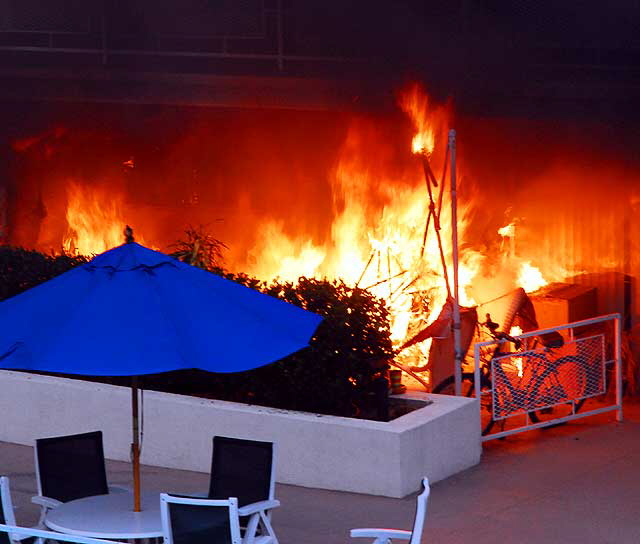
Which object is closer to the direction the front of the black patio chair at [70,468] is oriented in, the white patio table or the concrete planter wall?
the white patio table

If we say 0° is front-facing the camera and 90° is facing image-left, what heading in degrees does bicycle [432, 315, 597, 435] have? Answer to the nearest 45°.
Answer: approximately 45°

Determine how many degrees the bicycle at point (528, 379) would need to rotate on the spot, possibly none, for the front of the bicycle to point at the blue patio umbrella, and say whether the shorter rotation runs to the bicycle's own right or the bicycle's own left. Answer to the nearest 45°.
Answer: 0° — it already faces it

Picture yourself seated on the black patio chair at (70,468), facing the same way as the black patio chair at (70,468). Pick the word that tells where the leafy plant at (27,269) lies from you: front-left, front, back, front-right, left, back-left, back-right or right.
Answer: back-left

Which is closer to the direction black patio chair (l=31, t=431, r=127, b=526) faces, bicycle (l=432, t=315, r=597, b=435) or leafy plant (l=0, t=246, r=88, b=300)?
the bicycle

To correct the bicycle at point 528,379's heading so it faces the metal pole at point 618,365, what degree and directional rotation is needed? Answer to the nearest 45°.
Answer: approximately 180°

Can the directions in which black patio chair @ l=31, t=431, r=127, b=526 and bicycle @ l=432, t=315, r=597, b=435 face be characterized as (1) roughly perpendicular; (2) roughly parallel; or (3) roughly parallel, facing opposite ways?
roughly perpendicular

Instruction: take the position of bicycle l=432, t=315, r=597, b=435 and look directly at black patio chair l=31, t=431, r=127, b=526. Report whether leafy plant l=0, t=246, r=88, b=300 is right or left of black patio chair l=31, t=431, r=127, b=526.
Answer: right
